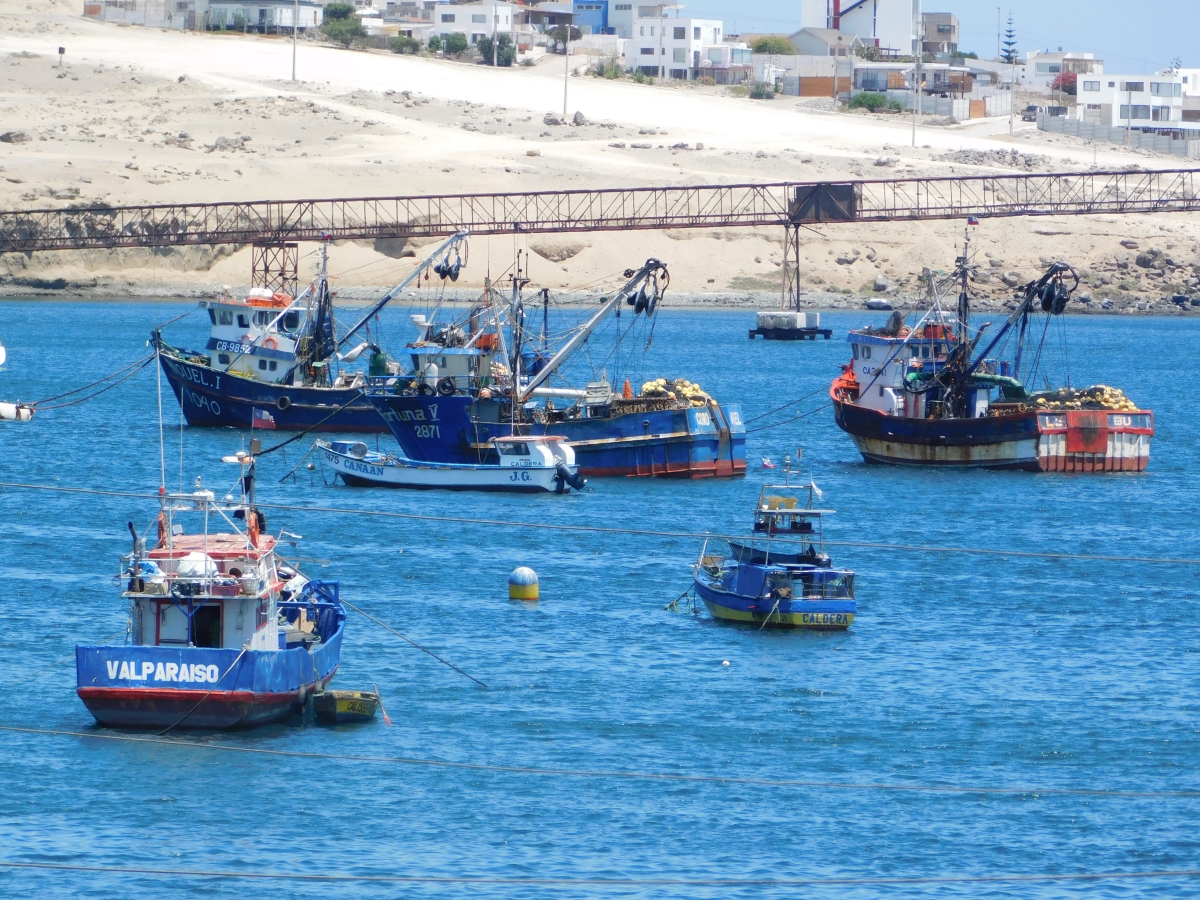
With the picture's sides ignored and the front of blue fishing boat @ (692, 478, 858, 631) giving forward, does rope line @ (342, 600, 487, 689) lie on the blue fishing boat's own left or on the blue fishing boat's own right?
on the blue fishing boat's own left

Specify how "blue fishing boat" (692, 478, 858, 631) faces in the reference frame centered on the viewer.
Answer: facing away from the viewer and to the left of the viewer

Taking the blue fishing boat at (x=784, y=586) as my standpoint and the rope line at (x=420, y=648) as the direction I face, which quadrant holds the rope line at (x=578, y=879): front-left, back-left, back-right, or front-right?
front-left

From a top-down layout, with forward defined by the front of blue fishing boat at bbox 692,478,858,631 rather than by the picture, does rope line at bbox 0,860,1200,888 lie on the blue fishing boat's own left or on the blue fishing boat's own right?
on the blue fishing boat's own left

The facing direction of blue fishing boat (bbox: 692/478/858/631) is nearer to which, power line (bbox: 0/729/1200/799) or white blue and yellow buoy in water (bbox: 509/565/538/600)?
the white blue and yellow buoy in water

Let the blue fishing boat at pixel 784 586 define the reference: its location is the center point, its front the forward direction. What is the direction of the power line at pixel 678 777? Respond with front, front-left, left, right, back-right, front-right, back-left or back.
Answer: back-left

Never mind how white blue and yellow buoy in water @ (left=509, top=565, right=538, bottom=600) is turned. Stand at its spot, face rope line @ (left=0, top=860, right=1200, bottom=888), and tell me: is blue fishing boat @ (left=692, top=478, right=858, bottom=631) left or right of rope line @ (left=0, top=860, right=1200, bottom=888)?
left

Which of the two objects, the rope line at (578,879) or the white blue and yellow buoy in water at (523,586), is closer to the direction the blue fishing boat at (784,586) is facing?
the white blue and yellow buoy in water

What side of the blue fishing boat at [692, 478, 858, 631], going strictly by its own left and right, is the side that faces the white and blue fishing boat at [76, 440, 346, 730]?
left

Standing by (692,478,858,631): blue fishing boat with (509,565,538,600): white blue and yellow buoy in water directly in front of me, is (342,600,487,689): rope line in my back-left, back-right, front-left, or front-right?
front-left
